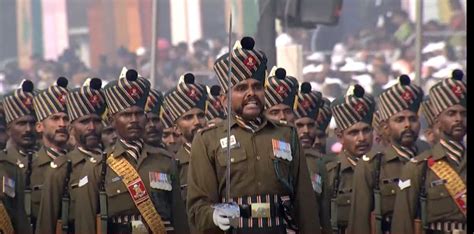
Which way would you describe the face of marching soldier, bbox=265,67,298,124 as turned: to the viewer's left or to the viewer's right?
to the viewer's left

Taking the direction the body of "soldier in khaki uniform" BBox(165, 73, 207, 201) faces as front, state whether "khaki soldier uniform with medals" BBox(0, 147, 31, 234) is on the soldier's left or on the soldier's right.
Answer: on the soldier's right

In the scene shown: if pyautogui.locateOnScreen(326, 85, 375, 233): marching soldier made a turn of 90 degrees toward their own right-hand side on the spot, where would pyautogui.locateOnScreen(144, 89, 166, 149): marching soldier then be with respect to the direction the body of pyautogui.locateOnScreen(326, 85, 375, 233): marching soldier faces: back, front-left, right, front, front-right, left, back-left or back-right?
front-right

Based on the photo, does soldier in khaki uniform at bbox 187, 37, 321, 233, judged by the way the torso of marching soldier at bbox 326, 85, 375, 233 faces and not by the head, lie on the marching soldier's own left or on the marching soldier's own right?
on the marching soldier's own right
